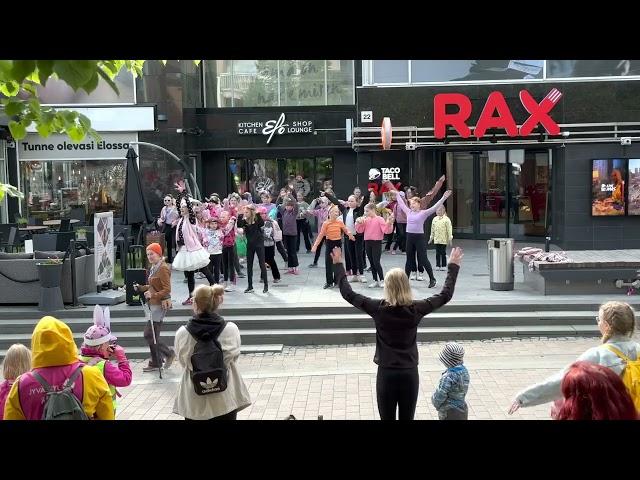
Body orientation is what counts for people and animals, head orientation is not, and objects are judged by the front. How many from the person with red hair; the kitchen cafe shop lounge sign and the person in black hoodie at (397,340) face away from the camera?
2

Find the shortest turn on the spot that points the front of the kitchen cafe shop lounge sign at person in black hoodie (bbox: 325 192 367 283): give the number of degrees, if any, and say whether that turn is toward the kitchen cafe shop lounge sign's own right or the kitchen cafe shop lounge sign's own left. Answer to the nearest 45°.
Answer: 0° — it already faces them

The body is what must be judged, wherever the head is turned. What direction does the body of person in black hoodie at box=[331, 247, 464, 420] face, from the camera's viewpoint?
away from the camera

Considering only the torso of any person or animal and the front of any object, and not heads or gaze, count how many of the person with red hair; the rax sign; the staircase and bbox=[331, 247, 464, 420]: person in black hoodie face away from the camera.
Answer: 2

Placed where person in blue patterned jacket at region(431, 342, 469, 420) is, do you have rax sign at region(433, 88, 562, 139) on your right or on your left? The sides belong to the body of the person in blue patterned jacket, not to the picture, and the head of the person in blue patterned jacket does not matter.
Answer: on your right

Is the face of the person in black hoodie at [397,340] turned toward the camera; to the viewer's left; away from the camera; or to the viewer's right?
away from the camera

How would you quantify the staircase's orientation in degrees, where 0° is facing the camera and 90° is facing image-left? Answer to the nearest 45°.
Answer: approximately 0°

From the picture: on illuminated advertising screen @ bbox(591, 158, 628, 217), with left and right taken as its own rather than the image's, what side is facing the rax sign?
right

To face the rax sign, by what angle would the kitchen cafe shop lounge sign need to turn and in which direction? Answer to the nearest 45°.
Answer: approximately 45° to its left

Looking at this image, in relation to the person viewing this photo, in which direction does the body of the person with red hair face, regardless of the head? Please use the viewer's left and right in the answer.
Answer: facing away from the viewer

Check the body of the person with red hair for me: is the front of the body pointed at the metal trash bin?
yes
